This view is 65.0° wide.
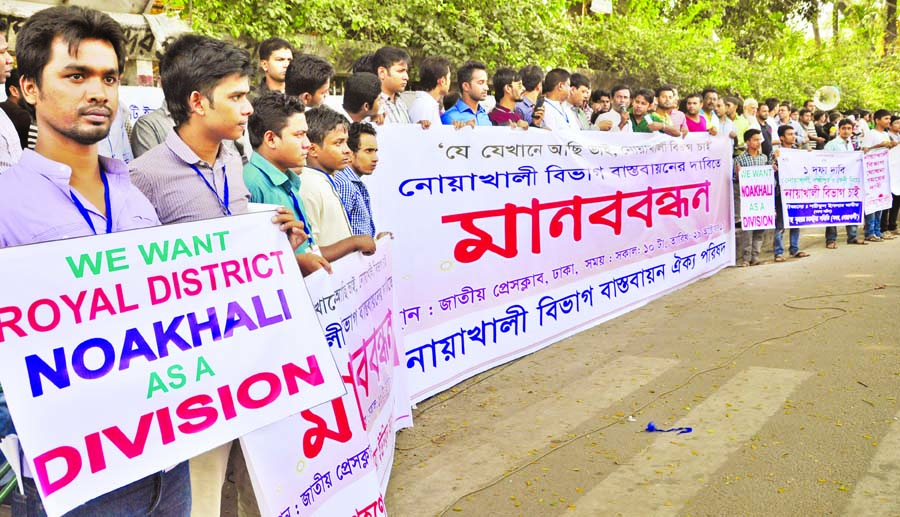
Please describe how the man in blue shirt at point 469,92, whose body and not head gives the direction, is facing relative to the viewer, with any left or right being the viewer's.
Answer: facing the viewer and to the right of the viewer
